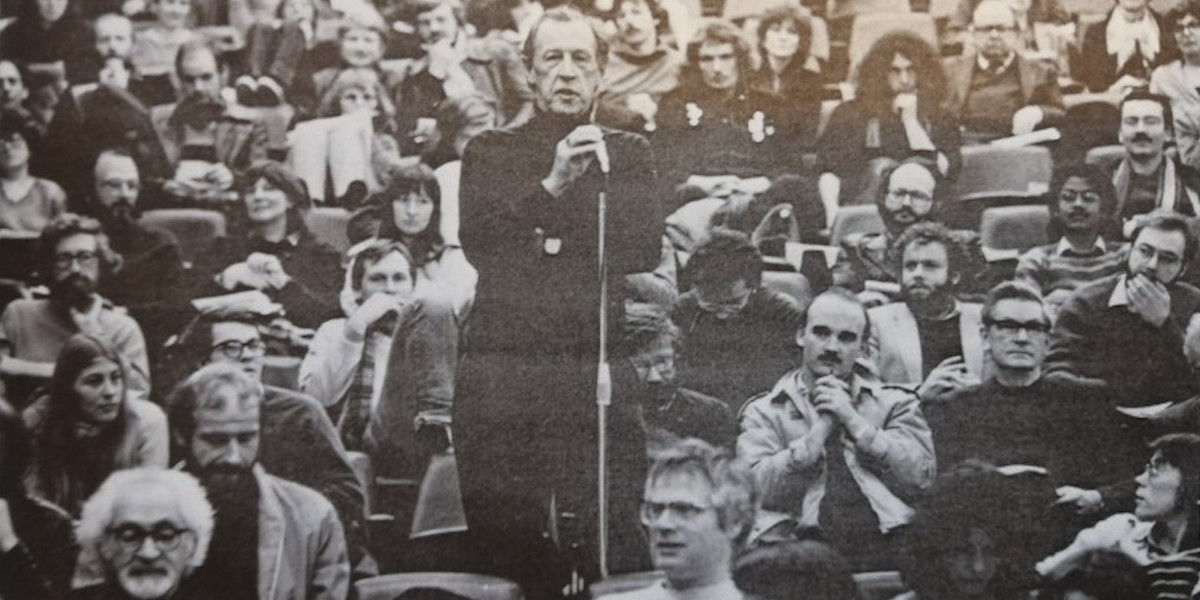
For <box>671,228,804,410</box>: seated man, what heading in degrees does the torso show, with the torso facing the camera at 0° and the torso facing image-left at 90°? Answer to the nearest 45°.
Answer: approximately 0°

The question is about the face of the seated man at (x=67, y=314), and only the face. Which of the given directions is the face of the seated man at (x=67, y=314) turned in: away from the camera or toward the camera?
toward the camera

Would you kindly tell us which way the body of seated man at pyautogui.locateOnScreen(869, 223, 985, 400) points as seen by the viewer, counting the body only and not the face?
toward the camera

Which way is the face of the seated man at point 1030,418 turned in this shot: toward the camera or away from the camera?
toward the camera

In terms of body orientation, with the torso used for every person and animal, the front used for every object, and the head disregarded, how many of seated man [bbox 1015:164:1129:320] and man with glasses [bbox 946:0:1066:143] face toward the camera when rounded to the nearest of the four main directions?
2

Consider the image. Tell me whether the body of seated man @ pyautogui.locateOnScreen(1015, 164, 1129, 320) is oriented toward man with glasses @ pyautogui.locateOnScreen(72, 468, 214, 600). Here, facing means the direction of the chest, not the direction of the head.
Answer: no

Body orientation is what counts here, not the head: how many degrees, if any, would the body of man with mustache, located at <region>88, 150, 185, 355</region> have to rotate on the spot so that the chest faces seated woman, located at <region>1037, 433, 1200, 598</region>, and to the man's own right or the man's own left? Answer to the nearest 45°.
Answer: approximately 45° to the man's own left

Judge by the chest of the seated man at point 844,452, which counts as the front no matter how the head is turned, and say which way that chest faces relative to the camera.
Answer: toward the camera

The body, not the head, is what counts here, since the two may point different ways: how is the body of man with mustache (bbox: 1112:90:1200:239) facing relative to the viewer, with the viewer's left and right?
facing the viewer

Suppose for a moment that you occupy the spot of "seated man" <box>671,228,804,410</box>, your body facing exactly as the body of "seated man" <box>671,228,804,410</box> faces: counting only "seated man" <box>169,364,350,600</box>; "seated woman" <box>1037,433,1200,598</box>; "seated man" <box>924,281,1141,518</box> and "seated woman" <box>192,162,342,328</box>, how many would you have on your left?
2

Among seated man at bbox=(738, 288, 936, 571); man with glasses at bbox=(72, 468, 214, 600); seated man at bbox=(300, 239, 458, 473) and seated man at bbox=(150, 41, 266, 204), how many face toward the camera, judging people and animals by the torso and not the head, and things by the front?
4

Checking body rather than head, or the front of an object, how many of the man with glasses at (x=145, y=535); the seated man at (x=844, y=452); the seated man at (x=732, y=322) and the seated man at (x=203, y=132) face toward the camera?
4

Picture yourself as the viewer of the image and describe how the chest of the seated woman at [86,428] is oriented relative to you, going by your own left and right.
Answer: facing the viewer and to the right of the viewer
